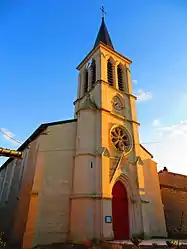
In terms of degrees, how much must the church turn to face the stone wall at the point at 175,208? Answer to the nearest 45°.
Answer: approximately 90° to its left

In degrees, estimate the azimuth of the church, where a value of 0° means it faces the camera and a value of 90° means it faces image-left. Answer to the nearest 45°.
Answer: approximately 315°
